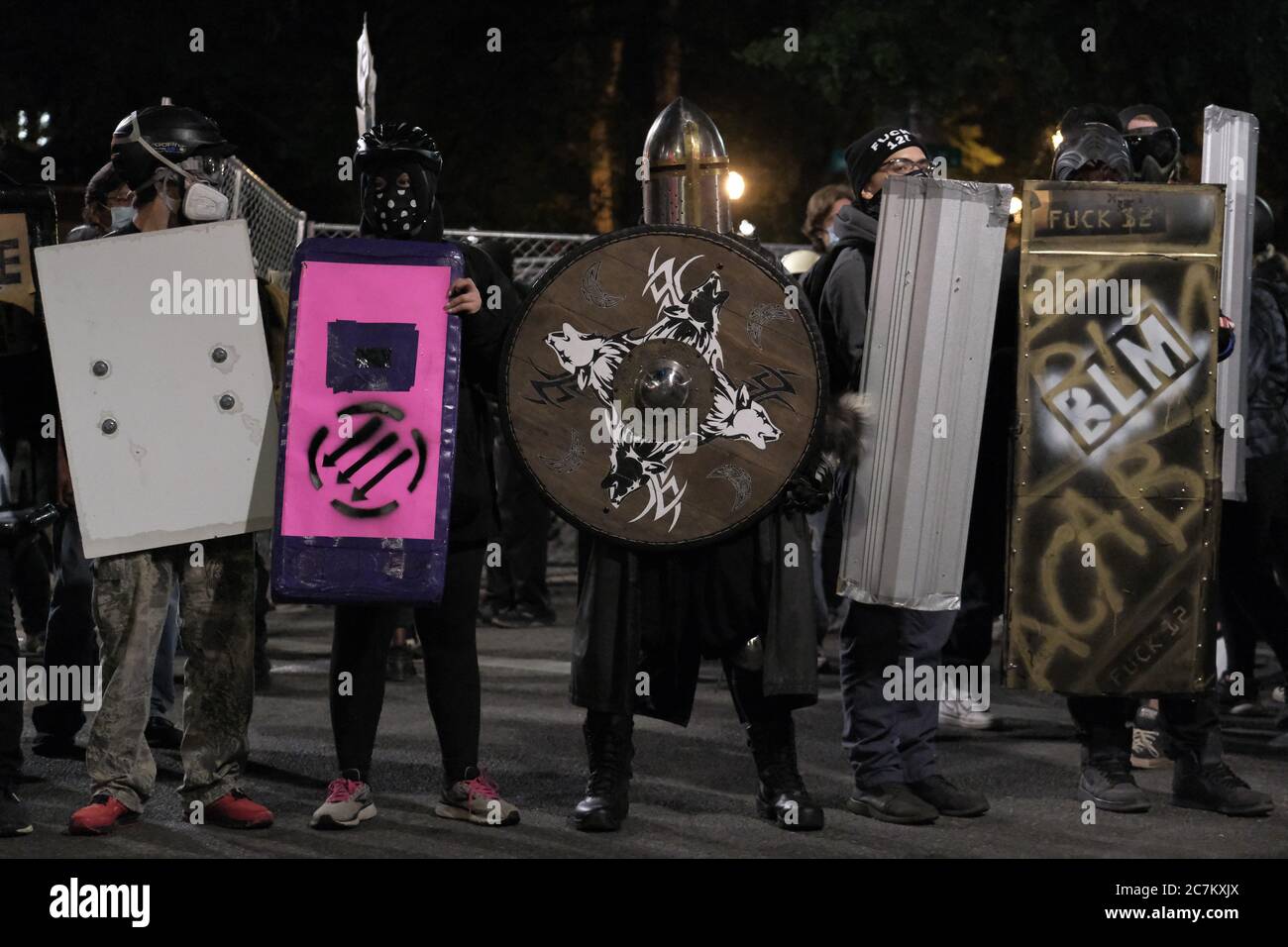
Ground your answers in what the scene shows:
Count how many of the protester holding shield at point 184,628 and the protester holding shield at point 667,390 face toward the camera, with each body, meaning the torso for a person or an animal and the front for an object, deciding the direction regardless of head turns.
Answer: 2

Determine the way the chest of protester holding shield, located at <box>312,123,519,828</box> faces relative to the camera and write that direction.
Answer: toward the camera

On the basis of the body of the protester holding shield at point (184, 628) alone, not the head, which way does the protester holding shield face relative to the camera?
toward the camera

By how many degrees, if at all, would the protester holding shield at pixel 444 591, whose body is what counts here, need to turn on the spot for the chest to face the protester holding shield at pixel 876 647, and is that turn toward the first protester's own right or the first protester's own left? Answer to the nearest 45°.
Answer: approximately 90° to the first protester's own left

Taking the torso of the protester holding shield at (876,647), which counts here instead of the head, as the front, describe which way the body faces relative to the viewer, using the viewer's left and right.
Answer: facing the viewer and to the right of the viewer

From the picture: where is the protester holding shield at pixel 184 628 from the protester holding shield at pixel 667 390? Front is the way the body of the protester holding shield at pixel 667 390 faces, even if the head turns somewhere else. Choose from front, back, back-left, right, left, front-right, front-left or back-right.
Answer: right

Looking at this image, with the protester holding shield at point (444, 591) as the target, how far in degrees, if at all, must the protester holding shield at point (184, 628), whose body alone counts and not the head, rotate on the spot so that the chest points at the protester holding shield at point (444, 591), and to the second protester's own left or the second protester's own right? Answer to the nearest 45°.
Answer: approximately 90° to the second protester's own left

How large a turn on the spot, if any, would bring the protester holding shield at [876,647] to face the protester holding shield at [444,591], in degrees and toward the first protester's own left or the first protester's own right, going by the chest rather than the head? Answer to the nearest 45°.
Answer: approximately 135° to the first protester's own right

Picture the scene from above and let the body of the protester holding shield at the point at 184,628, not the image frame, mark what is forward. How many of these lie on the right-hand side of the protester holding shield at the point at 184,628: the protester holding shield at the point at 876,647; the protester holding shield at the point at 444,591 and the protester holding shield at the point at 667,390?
0

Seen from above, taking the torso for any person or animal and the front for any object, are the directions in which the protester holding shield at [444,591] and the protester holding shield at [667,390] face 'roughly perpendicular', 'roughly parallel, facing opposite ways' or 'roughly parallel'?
roughly parallel

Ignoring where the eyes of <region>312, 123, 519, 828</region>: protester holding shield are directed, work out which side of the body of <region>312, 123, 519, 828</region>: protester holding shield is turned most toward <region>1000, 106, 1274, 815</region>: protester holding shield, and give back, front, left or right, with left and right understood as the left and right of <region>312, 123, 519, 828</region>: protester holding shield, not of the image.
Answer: left

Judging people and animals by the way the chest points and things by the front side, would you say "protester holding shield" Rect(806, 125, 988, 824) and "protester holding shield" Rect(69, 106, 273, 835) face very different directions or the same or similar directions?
same or similar directions

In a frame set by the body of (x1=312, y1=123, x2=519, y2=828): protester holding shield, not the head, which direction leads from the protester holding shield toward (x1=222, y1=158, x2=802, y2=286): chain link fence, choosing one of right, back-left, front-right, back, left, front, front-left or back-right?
back

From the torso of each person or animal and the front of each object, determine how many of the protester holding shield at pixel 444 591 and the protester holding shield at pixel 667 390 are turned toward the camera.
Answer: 2

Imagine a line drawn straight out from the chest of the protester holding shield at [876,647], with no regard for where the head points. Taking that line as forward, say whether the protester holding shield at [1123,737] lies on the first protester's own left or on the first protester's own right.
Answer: on the first protester's own left
